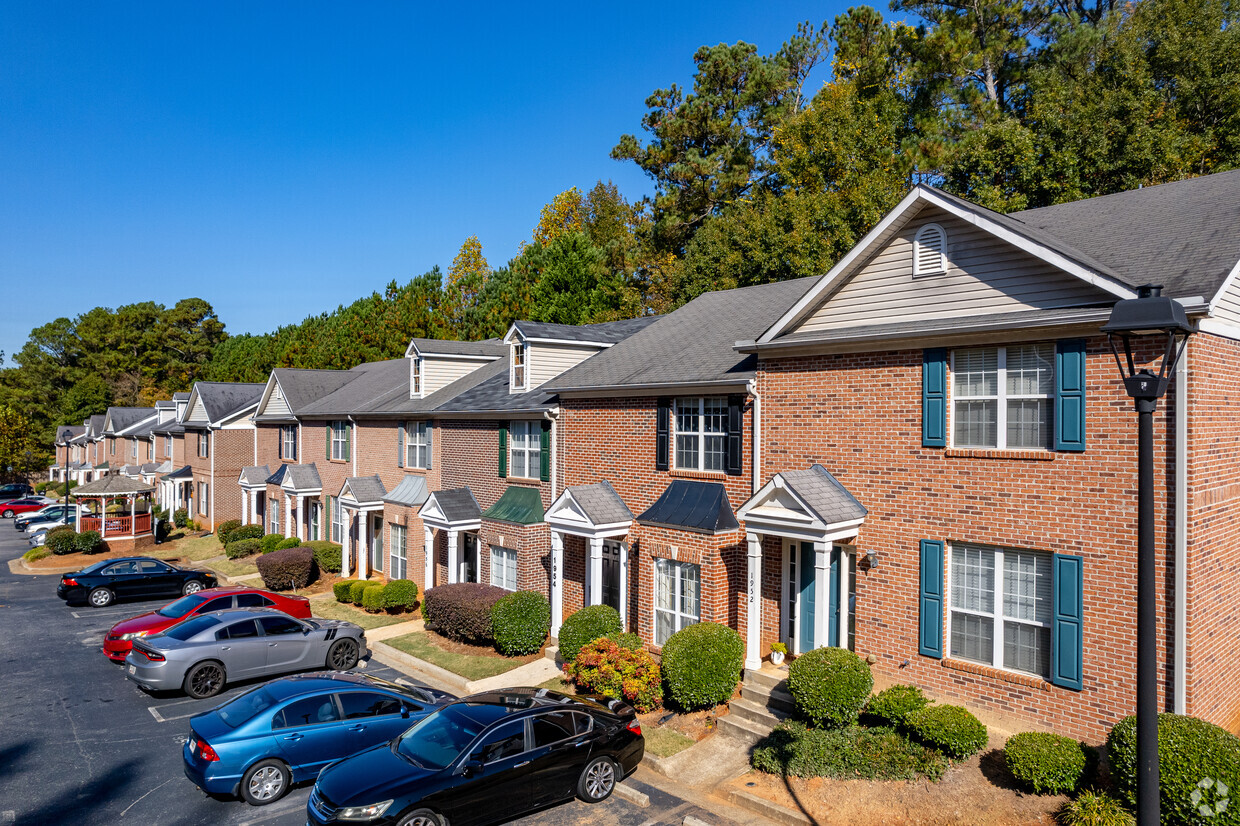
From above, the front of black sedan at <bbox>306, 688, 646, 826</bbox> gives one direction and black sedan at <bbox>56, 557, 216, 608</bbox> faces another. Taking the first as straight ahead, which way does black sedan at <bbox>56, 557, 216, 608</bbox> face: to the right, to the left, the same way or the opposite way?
the opposite way

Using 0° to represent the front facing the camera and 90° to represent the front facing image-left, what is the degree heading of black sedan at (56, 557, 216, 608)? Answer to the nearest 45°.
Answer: approximately 270°

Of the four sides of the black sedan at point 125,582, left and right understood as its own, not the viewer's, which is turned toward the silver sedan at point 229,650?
right

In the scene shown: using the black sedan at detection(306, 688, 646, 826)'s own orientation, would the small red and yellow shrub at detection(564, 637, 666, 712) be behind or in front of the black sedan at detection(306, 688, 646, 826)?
behind

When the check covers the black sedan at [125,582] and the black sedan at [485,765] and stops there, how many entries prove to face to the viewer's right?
1

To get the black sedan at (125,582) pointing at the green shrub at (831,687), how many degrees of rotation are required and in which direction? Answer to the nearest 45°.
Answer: approximately 45° to its right

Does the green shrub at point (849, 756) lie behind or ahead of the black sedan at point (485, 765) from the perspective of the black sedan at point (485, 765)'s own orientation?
behind

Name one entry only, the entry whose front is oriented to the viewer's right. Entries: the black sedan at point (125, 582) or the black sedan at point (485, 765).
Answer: the black sedan at point (125, 582)

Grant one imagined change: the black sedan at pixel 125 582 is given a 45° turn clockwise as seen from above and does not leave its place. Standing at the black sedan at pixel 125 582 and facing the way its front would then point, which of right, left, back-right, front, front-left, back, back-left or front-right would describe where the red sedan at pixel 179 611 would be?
front-right

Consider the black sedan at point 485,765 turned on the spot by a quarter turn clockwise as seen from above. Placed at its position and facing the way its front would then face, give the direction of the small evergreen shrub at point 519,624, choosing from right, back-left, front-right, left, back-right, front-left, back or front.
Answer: front-right

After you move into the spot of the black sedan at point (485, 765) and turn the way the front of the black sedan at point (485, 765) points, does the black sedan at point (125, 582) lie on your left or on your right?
on your right

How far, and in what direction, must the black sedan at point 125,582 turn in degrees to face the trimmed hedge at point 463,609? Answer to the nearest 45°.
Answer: approximately 45° to its right
